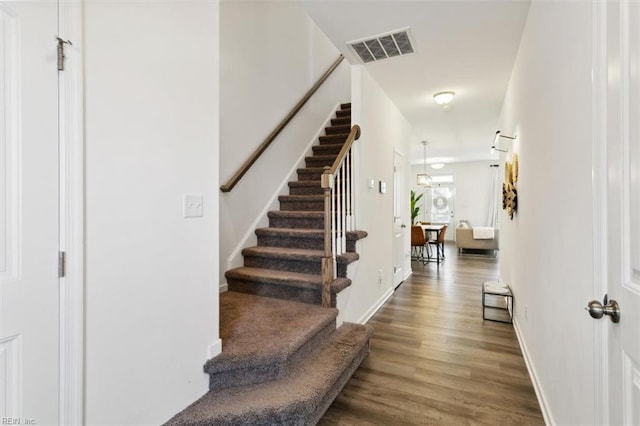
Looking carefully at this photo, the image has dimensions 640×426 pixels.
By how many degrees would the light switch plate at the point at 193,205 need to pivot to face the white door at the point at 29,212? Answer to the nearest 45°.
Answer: approximately 90° to its right

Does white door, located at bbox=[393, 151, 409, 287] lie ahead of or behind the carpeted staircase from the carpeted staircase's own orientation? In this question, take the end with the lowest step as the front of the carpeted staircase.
behind

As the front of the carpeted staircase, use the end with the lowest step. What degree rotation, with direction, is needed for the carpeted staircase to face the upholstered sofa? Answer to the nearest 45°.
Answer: approximately 135° to its left

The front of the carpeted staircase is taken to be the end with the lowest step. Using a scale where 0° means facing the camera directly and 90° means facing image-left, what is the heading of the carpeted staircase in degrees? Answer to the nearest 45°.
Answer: approximately 0°
